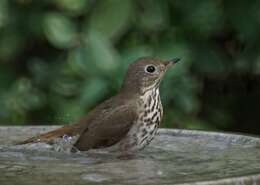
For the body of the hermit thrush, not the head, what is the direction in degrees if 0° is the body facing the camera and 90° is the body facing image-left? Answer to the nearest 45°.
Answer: approximately 270°
